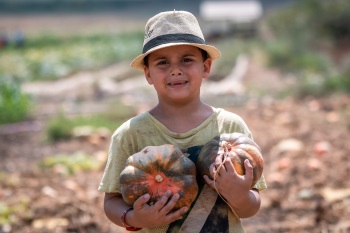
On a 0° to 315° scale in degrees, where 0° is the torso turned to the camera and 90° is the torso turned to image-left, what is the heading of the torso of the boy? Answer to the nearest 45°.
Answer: approximately 0°

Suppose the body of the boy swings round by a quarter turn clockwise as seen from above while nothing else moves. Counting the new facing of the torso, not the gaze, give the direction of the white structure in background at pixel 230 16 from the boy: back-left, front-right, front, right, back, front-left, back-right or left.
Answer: right
